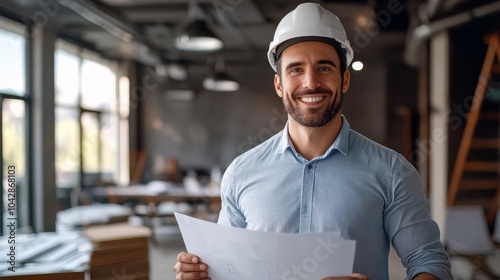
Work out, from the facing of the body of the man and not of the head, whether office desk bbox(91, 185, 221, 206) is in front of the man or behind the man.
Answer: behind

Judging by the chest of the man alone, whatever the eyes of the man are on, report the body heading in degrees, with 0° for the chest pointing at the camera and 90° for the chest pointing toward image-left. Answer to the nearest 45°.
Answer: approximately 0°

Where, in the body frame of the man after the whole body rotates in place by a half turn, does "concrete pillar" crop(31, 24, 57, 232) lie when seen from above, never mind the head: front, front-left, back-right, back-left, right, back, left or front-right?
front-left

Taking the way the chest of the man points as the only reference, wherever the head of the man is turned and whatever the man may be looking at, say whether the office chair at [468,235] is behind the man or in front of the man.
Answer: behind

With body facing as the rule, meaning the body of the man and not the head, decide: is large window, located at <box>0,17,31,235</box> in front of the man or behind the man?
behind

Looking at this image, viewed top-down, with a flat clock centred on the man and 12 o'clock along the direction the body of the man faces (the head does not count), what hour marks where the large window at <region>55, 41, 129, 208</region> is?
The large window is roughly at 5 o'clock from the man.
